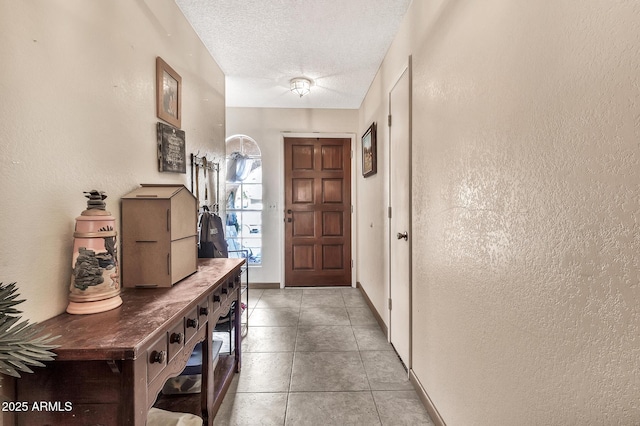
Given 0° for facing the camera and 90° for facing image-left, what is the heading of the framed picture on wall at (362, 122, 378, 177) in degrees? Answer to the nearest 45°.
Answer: approximately 90°

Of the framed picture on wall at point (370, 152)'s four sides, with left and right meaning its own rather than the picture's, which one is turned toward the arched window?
front

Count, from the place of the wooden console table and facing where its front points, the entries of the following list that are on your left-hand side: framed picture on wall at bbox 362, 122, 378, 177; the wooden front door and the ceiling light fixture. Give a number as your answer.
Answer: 3

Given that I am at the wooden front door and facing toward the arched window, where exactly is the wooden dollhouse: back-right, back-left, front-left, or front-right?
front-left

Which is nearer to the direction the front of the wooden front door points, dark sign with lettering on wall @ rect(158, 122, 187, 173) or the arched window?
the dark sign with lettering on wall

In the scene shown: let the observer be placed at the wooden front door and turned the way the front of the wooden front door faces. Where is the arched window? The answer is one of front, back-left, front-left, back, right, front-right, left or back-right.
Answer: right

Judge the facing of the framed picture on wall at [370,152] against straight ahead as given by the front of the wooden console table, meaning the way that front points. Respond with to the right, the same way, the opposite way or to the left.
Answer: the opposite way

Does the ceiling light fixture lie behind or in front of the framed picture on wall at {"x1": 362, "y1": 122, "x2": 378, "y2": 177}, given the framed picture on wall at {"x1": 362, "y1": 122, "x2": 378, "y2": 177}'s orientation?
in front

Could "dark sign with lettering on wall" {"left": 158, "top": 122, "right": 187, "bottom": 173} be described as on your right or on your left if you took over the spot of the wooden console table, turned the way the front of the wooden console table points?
on your left

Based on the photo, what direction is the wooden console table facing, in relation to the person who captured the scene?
facing the viewer and to the right of the viewer

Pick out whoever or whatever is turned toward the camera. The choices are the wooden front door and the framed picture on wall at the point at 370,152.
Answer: the wooden front door

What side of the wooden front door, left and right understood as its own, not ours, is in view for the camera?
front

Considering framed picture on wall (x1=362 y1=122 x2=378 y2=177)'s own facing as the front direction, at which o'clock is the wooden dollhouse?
The wooden dollhouse is roughly at 10 o'clock from the framed picture on wall.

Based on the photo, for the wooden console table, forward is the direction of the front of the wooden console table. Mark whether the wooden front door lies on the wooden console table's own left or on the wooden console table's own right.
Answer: on the wooden console table's own left

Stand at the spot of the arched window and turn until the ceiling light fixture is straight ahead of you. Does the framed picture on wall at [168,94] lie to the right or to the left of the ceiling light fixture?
right

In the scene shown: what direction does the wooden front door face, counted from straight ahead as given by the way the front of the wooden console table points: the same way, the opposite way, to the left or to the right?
to the right

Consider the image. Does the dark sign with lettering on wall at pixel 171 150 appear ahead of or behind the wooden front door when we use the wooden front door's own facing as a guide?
ahead
